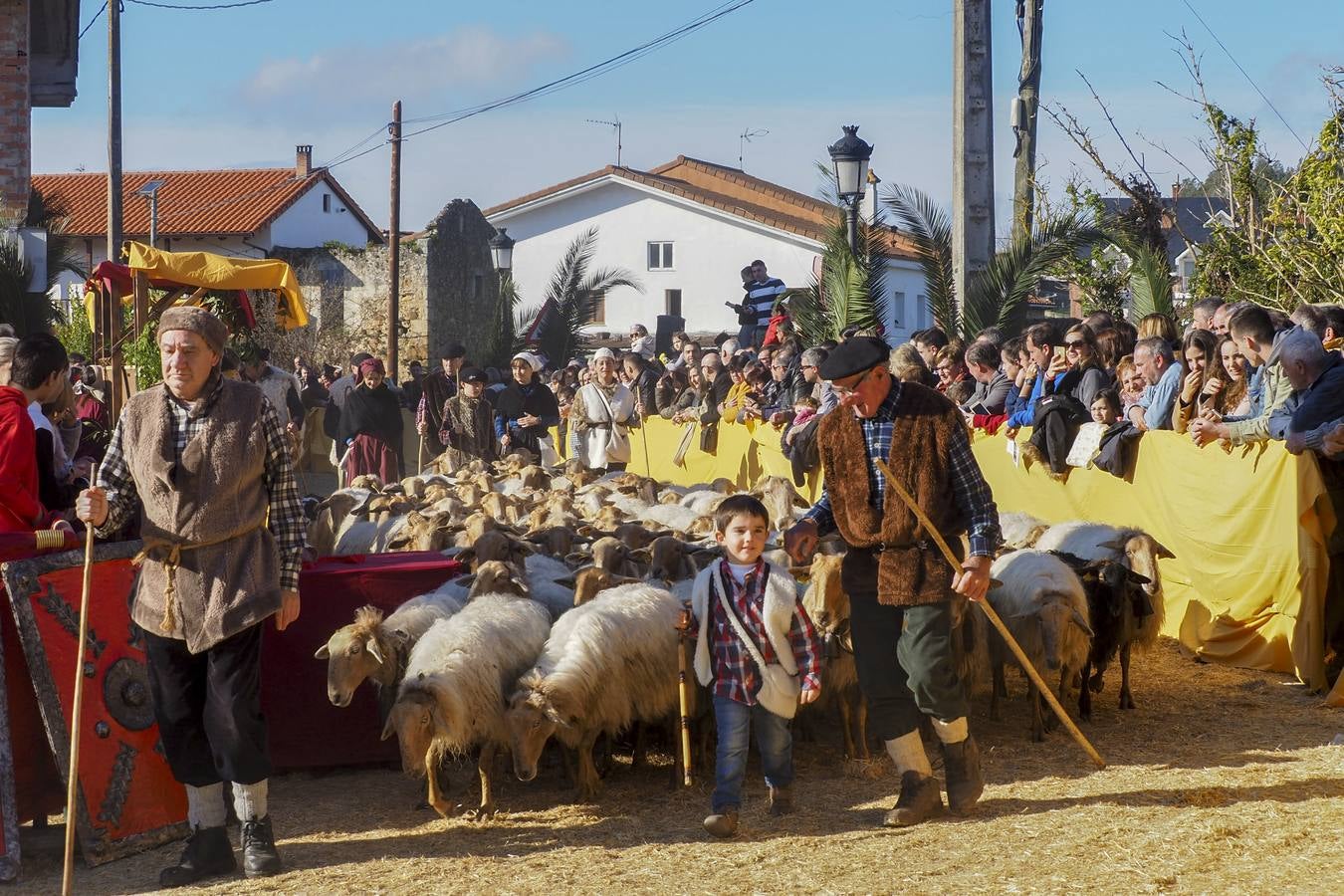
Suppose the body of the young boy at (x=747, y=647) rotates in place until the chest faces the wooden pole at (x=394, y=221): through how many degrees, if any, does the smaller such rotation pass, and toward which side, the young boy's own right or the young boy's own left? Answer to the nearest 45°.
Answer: approximately 180°

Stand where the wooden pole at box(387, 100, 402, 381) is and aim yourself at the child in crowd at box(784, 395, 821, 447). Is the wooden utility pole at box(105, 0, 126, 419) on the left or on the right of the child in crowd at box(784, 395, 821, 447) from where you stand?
right

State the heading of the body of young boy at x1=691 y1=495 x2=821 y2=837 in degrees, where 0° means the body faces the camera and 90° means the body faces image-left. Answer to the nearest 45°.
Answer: approximately 0°

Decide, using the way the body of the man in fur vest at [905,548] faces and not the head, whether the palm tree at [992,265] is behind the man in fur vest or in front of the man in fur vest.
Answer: behind
